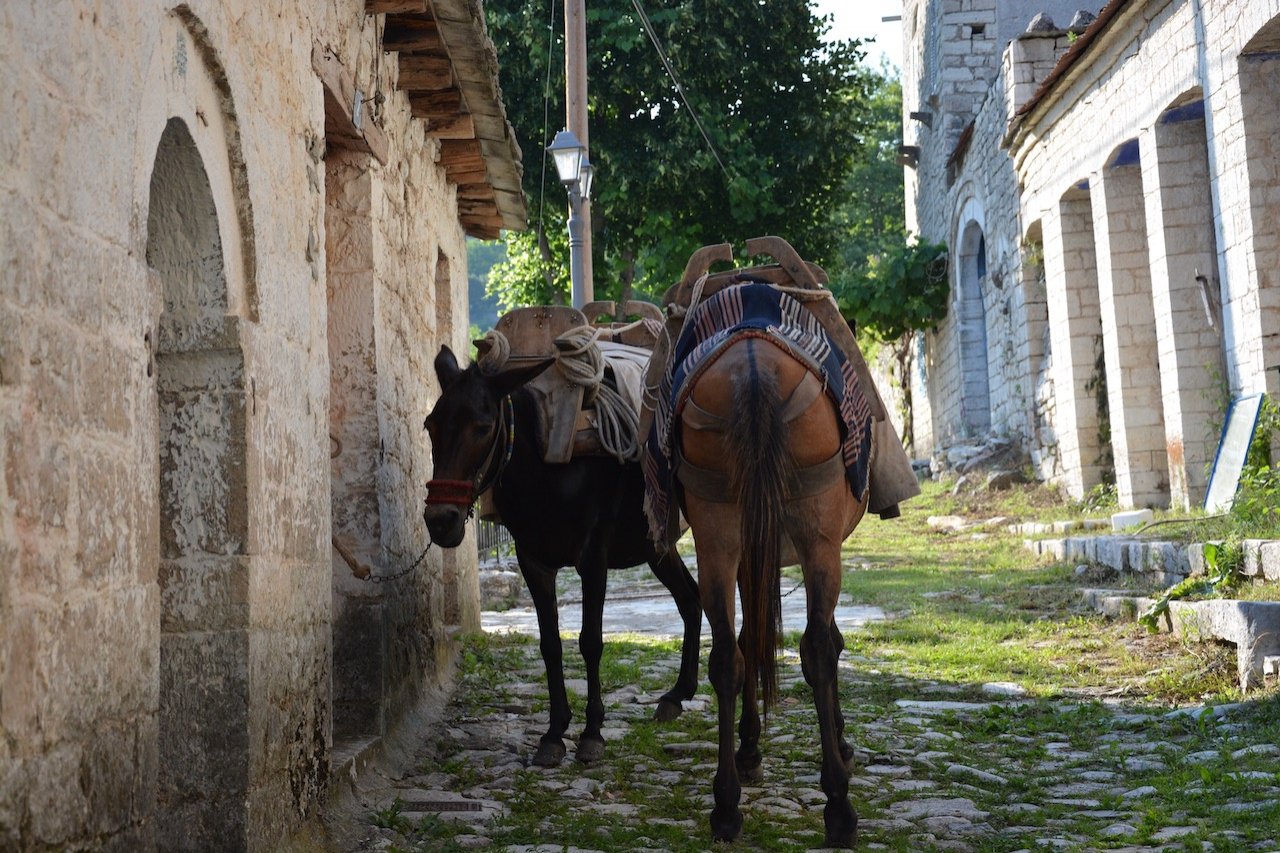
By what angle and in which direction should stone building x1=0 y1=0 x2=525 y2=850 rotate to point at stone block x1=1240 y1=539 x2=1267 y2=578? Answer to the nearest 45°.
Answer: approximately 45° to its left

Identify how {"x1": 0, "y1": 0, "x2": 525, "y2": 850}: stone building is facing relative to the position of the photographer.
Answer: facing to the right of the viewer

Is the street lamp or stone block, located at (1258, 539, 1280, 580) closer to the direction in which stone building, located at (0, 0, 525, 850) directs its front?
the stone block

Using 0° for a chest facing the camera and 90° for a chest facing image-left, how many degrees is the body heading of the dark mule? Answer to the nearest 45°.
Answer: approximately 45°

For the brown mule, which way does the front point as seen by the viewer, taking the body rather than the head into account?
away from the camera

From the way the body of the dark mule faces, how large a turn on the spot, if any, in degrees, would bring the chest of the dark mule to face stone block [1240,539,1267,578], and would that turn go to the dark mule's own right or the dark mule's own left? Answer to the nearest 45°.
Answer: approximately 135° to the dark mule's own left

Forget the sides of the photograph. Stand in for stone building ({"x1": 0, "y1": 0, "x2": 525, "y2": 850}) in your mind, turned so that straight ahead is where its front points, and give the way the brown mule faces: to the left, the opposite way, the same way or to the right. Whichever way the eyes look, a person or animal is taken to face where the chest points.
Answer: to the left

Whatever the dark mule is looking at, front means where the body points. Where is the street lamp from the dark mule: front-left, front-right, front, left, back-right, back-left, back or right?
back-right

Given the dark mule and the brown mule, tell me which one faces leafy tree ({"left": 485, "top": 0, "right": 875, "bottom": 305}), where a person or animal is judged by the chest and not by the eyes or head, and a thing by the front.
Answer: the brown mule

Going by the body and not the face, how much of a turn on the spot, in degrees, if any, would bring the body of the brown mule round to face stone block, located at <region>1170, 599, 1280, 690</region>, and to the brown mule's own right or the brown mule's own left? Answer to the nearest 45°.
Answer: approximately 45° to the brown mule's own right
